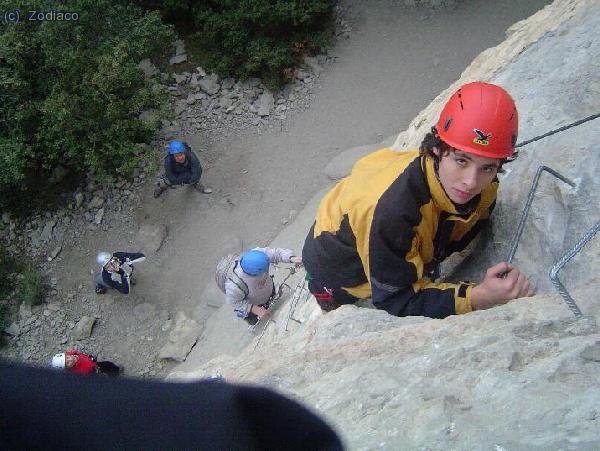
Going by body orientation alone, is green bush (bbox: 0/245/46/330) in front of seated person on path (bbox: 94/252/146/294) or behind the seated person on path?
behind

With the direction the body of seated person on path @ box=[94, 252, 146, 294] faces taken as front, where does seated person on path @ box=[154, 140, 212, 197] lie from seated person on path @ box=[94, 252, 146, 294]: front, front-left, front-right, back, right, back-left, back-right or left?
left

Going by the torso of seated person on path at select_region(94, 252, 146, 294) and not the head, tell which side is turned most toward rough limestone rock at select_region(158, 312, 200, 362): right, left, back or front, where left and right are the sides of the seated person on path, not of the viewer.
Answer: front

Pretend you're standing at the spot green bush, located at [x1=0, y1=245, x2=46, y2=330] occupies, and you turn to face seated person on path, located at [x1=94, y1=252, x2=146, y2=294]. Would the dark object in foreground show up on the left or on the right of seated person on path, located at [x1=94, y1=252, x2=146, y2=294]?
right

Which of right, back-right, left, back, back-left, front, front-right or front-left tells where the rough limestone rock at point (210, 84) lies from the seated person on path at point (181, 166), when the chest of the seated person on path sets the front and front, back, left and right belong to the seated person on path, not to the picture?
back

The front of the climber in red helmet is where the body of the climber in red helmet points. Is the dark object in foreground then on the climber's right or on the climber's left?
on the climber's right

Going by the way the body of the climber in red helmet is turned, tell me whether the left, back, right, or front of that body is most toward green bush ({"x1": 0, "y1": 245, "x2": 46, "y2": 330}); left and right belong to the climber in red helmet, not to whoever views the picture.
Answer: back

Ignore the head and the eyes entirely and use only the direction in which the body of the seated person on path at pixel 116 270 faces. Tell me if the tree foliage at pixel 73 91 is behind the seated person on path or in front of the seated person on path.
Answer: behind

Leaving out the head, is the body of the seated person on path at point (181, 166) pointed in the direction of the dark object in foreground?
yes

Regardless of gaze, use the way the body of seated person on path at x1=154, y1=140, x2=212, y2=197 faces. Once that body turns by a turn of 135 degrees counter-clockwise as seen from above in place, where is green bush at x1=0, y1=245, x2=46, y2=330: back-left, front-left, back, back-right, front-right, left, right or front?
back-left

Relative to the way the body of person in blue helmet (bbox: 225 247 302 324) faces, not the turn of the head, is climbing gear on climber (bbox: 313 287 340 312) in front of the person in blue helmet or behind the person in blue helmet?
in front
